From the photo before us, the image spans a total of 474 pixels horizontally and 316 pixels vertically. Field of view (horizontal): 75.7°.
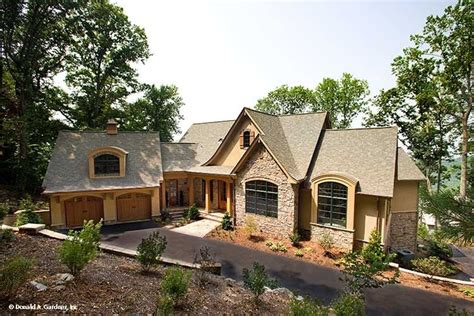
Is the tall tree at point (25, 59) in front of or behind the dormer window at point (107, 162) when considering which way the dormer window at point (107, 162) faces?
behind

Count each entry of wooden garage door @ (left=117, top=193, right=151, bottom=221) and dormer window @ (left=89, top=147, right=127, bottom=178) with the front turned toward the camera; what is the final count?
2

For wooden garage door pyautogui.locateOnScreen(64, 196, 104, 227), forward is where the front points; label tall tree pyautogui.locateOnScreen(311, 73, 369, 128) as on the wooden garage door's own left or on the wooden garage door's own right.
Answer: on the wooden garage door's own left

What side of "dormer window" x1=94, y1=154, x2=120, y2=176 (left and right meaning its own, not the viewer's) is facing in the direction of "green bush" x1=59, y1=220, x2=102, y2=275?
front

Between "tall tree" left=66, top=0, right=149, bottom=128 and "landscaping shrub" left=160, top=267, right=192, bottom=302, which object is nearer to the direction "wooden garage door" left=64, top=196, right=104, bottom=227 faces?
the landscaping shrub

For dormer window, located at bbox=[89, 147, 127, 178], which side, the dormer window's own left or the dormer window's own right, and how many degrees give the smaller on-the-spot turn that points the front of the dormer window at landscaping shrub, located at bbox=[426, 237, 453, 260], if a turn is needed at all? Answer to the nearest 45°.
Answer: approximately 45° to the dormer window's own left

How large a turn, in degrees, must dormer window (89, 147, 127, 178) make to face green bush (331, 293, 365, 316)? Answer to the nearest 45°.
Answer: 0° — it already faces it

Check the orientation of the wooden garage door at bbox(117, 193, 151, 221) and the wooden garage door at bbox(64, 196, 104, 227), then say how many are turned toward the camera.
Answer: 2

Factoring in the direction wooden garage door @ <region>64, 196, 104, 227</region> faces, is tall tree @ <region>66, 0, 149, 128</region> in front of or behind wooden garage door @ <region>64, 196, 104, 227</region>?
behind

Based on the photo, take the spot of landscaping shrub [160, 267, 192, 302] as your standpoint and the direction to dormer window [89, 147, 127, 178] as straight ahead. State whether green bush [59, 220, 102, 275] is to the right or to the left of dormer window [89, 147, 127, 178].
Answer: left

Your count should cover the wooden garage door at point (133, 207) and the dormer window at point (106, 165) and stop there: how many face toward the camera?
2
